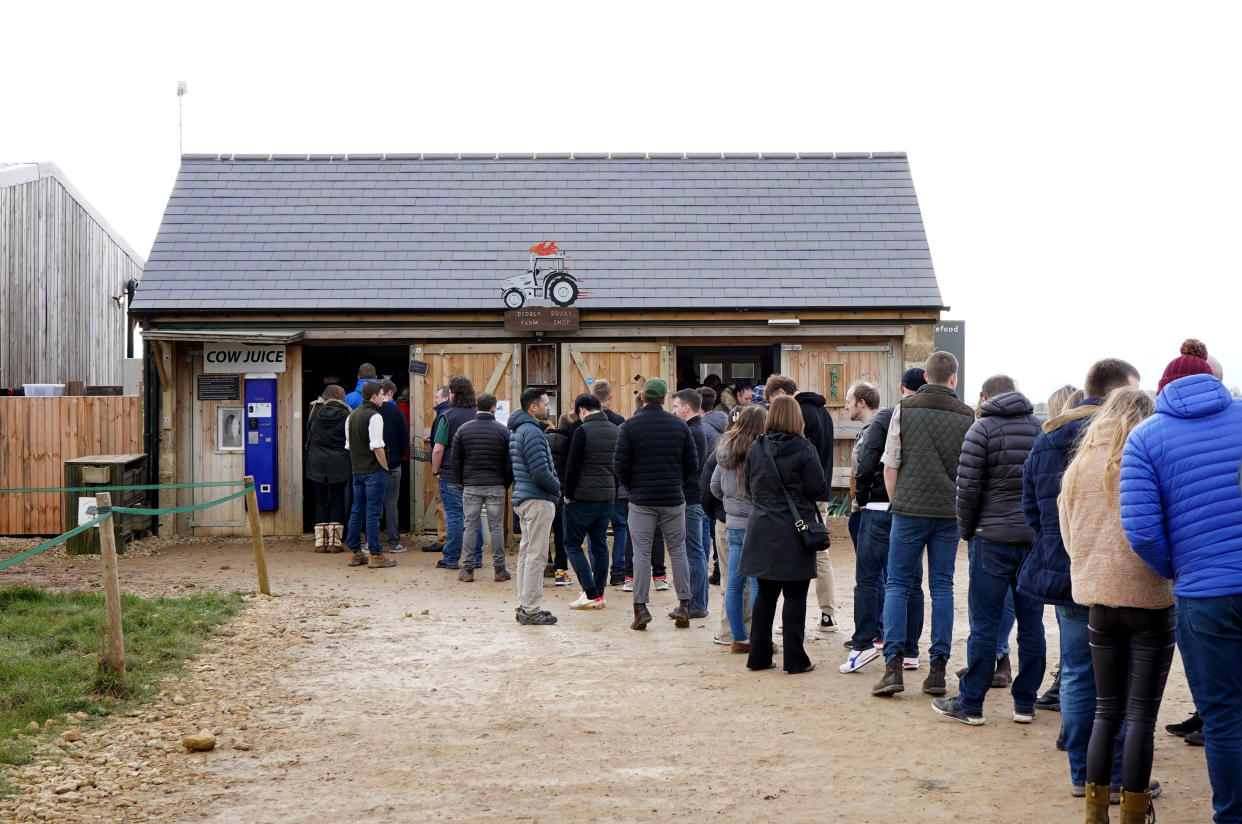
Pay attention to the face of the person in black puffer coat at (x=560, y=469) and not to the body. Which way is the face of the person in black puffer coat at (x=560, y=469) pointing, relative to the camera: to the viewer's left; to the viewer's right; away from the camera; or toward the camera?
away from the camera

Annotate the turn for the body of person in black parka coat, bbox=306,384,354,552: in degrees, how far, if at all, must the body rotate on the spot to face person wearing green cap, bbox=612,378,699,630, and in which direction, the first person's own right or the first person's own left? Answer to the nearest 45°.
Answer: approximately 135° to the first person's own right

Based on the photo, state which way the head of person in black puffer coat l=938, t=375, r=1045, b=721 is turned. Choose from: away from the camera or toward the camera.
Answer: away from the camera

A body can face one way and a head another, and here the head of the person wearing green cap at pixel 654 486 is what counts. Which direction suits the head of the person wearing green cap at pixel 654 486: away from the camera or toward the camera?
away from the camera

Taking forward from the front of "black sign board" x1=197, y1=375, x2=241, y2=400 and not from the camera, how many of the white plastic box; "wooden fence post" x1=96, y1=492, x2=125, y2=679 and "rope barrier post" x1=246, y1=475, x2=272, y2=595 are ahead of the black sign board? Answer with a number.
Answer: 2

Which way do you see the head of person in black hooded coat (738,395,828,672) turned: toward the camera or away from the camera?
away from the camera

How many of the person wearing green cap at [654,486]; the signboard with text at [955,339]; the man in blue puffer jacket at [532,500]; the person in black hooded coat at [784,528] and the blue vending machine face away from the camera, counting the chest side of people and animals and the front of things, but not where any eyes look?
2

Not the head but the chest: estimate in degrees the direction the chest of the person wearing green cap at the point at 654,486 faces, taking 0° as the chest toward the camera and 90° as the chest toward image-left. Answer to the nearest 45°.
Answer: approximately 180°

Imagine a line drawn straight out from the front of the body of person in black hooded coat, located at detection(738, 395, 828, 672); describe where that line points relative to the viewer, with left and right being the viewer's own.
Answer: facing away from the viewer

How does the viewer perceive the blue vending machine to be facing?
facing the viewer

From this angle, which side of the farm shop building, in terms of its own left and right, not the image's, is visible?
front

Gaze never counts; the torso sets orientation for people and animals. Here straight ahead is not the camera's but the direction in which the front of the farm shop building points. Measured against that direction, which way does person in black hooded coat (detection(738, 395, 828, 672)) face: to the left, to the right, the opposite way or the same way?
the opposite way

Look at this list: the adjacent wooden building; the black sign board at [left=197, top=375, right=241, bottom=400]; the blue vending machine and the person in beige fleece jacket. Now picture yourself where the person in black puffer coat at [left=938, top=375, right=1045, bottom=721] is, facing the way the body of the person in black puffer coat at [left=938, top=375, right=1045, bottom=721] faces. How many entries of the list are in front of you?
3
